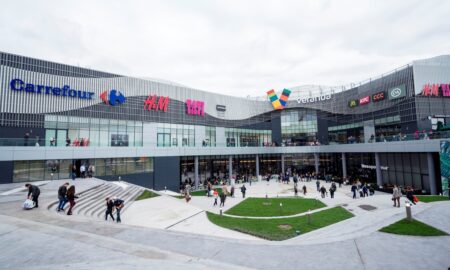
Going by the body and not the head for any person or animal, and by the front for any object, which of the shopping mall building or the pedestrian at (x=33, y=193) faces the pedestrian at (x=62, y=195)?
the shopping mall building

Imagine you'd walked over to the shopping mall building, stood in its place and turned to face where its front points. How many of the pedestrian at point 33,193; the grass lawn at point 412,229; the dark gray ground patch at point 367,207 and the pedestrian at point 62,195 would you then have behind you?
0

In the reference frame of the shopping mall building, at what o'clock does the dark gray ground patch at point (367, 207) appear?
The dark gray ground patch is roughly at 10 o'clock from the shopping mall building.

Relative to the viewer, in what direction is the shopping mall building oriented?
toward the camera

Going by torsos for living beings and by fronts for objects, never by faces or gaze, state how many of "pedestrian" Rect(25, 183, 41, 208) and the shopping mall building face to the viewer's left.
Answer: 1

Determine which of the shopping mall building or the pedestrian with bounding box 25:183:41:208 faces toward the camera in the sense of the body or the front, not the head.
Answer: the shopping mall building

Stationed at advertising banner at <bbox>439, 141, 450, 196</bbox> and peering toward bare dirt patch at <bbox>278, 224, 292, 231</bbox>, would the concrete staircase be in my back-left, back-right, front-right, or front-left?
front-right

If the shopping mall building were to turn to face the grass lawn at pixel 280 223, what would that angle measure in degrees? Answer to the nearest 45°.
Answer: approximately 45° to its left

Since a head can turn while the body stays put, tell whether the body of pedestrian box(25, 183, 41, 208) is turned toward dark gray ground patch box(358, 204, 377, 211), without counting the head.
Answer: no

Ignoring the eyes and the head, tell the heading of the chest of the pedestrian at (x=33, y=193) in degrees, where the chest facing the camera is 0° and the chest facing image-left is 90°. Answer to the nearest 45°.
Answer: approximately 90°

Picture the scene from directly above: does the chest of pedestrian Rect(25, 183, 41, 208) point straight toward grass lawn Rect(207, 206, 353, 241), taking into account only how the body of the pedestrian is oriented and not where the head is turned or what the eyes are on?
no

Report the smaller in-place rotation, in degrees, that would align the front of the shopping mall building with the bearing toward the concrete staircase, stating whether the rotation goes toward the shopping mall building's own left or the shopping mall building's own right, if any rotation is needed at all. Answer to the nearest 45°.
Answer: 0° — it already faces it

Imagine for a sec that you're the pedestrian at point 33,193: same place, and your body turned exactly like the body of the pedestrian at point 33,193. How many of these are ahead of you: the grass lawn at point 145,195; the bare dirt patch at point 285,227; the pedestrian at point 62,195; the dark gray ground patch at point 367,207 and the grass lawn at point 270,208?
0

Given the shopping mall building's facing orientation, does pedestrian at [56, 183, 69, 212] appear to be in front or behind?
in front
